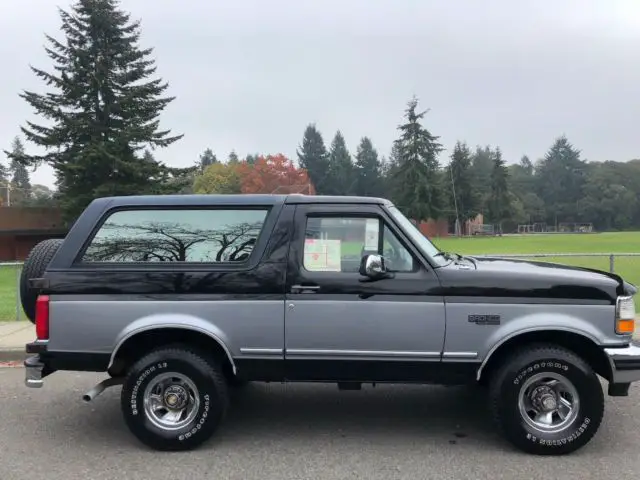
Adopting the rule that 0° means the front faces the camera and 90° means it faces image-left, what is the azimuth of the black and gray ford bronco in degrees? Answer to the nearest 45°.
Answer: approximately 270°

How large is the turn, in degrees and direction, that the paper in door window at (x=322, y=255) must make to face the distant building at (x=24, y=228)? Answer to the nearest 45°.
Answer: approximately 135° to its right

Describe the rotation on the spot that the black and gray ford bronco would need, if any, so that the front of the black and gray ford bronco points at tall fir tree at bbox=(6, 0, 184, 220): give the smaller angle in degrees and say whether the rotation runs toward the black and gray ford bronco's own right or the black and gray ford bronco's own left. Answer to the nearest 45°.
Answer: approximately 135° to the black and gray ford bronco's own left

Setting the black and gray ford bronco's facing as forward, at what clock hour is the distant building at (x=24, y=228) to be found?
The distant building is roughly at 8 o'clock from the black and gray ford bronco.

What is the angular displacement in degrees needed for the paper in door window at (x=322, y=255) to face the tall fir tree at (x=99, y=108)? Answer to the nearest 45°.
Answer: approximately 135° to its right

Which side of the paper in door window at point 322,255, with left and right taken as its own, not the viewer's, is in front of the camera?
front
